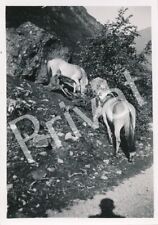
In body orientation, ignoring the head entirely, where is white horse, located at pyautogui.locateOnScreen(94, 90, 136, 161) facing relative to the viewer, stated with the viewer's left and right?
facing away from the viewer and to the left of the viewer
